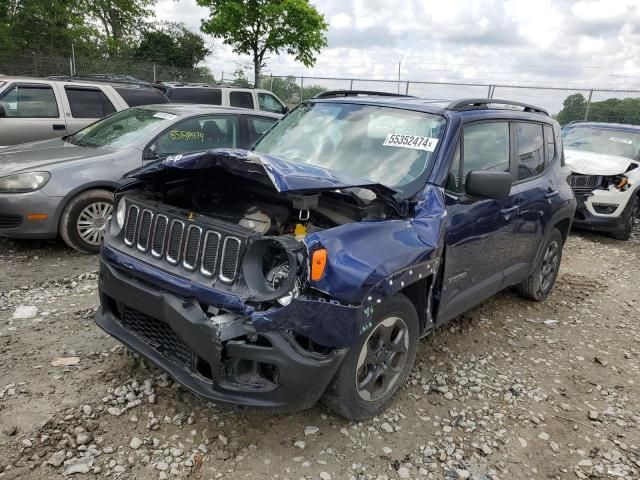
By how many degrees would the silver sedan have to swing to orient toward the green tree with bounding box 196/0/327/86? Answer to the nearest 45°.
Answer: approximately 135° to its right

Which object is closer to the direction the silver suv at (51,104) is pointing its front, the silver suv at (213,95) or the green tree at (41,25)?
the green tree

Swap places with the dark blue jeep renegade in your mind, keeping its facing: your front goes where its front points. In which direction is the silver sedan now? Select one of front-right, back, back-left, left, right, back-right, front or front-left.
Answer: right

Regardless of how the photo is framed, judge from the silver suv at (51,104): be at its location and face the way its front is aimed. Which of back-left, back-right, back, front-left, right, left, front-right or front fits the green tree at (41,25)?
right

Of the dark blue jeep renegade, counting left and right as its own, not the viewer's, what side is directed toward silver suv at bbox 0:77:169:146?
right

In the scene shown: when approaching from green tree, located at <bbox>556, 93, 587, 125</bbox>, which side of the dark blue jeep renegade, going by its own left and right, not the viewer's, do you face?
back

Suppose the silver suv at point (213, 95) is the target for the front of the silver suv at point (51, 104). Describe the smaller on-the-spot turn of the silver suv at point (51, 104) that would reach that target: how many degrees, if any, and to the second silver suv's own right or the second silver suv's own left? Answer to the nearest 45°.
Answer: approximately 135° to the second silver suv's own right

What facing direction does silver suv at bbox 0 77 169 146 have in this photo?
to the viewer's left

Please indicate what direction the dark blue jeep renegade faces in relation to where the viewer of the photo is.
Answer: facing the viewer and to the left of the viewer

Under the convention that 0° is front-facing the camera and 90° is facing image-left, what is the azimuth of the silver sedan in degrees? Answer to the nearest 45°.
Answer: approximately 45°
